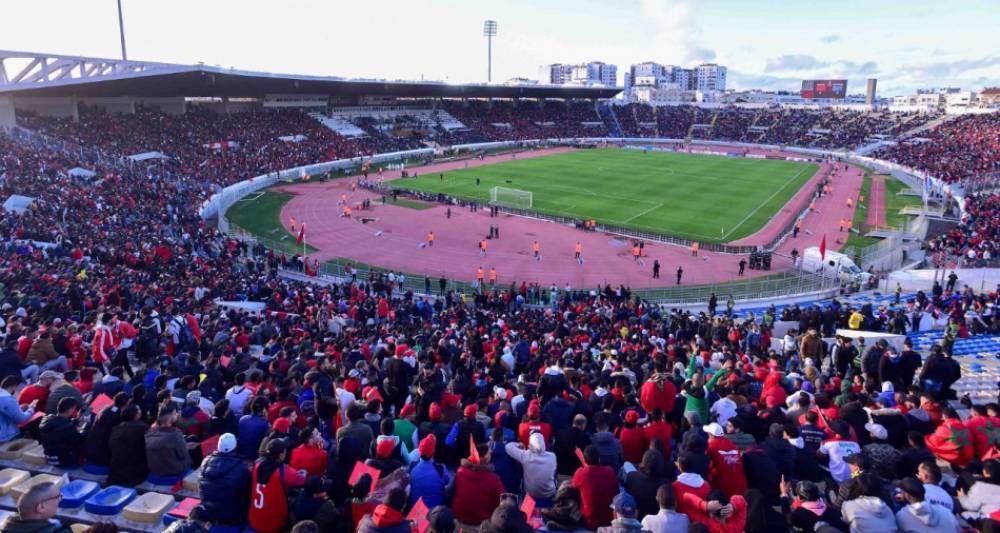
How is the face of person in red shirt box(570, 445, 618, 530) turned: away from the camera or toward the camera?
away from the camera

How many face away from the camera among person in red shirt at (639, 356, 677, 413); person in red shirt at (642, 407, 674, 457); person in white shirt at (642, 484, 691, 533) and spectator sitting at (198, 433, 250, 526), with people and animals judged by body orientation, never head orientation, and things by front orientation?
4

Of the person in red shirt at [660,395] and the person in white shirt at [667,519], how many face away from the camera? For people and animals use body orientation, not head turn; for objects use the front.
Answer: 2

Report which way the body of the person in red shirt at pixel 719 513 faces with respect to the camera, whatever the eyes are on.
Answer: away from the camera

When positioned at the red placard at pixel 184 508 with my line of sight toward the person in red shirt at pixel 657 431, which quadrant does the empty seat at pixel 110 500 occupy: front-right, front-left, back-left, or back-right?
back-left

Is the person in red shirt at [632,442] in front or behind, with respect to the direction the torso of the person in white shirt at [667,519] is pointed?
in front

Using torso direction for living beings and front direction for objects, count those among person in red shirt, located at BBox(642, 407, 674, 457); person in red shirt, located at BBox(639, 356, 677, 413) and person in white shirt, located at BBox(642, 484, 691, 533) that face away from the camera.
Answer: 3

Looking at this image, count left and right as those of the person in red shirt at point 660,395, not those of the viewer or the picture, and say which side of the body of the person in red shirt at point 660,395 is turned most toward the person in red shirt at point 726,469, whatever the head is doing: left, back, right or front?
back

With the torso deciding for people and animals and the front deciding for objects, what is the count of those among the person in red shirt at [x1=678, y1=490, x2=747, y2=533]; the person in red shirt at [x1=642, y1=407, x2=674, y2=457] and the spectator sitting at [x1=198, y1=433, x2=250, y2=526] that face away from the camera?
3

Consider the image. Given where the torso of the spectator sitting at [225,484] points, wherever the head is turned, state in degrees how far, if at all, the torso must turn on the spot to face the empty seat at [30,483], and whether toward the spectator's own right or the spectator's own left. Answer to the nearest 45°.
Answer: approximately 45° to the spectator's own left

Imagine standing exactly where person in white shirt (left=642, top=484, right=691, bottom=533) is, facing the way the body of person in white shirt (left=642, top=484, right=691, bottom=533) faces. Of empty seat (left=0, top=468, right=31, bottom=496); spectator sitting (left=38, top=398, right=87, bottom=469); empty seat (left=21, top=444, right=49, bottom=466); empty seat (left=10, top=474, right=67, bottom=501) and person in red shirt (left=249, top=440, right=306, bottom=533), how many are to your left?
5

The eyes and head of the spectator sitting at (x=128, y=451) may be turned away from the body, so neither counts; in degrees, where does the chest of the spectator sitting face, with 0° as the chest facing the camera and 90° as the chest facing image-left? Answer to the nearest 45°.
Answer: approximately 225°

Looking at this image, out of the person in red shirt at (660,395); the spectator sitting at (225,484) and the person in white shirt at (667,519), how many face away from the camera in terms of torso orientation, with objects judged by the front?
3

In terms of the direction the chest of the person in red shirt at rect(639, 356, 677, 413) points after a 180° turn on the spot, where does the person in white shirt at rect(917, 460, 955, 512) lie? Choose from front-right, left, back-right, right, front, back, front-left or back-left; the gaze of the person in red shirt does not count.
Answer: front-left

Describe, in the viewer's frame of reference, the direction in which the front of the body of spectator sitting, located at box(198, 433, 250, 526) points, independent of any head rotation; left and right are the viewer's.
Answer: facing away from the viewer

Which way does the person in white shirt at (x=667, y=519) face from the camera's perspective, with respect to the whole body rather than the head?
away from the camera

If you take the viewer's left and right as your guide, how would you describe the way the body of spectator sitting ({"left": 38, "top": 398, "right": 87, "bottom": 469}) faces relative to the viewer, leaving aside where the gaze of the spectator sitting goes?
facing away from the viewer and to the right of the viewer

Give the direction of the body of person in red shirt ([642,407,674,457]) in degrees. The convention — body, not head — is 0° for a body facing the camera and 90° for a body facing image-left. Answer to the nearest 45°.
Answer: approximately 180°

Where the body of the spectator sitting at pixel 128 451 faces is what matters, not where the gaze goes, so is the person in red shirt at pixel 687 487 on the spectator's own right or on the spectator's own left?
on the spectator's own right
